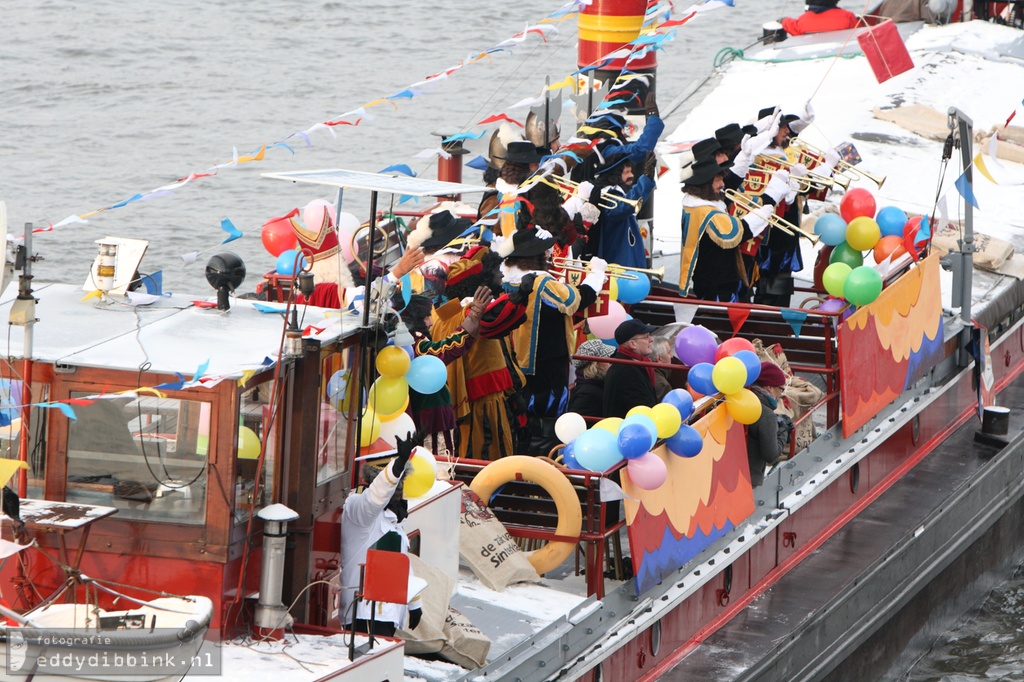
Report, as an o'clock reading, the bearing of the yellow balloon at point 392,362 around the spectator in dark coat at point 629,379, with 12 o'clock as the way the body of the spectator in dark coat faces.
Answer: The yellow balloon is roughly at 4 o'clock from the spectator in dark coat.

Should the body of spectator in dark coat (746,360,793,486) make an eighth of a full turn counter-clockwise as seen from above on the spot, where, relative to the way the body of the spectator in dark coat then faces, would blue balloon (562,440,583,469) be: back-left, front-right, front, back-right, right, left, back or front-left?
back

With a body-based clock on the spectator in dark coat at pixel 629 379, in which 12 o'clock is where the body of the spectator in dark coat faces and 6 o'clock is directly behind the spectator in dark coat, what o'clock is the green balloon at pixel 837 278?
The green balloon is roughly at 10 o'clock from the spectator in dark coat.

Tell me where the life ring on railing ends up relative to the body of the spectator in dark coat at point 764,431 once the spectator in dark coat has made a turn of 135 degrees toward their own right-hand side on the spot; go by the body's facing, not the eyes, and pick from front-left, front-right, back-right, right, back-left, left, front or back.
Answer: front
